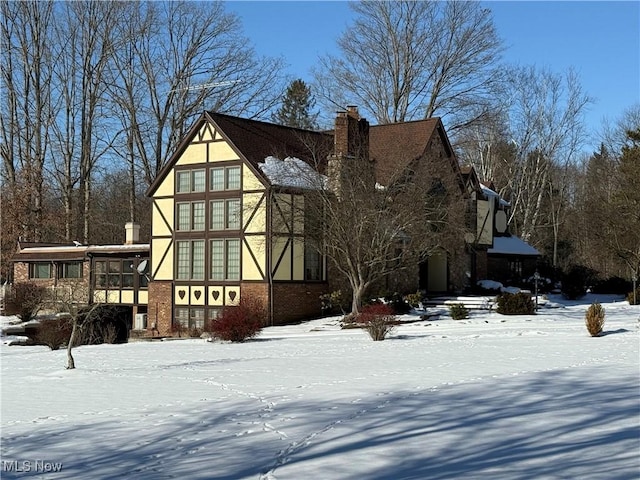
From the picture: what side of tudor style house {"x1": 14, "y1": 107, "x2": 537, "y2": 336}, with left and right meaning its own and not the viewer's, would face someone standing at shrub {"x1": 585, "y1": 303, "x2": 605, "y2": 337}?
front

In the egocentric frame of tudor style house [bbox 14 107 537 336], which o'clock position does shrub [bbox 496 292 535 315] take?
The shrub is roughly at 11 o'clock from the tudor style house.

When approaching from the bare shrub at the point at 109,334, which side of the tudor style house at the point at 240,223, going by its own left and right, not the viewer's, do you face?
right

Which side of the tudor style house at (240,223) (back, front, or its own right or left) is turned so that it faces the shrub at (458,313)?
front

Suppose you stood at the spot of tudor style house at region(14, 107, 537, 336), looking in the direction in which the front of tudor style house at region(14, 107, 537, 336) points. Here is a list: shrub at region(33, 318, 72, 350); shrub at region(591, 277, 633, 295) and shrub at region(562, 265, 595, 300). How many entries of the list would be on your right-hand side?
1

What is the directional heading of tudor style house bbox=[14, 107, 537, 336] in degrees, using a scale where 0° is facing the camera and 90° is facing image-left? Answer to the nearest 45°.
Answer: approximately 315°

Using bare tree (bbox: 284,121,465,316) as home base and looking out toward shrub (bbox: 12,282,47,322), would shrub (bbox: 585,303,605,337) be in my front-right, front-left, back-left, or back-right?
back-left
